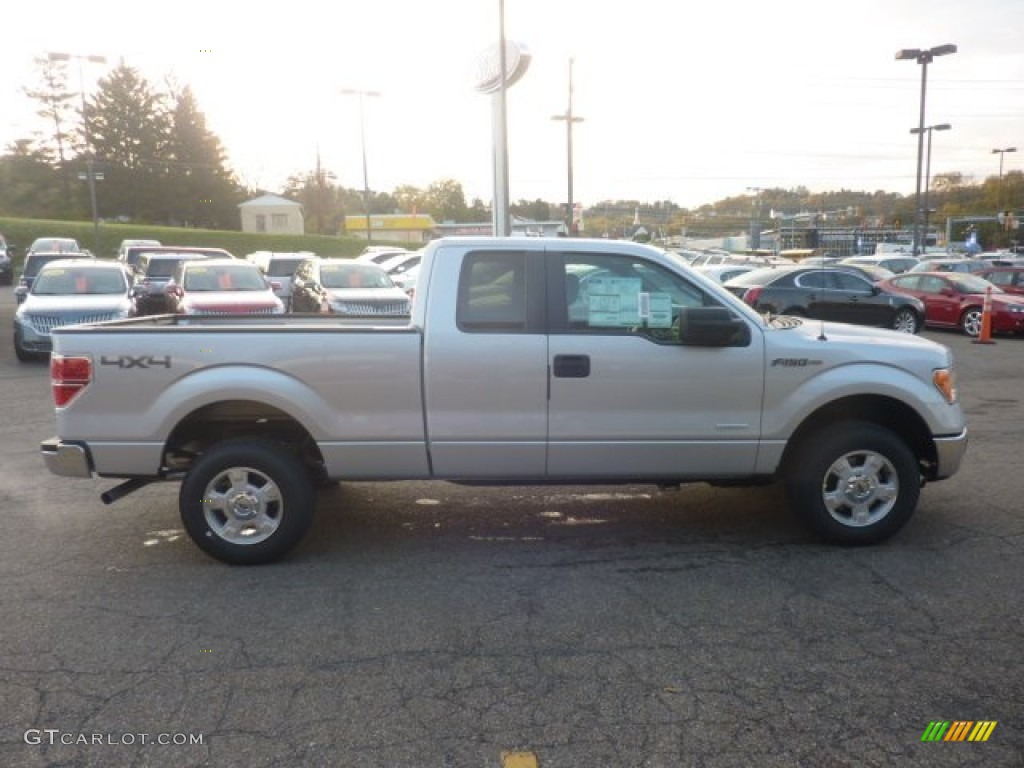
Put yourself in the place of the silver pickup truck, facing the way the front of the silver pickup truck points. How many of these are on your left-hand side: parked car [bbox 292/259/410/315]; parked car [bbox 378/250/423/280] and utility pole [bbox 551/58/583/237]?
3

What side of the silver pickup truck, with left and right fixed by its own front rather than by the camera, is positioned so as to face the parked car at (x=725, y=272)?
left

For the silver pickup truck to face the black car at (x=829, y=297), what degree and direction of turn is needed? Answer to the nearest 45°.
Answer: approximately 45° to its left

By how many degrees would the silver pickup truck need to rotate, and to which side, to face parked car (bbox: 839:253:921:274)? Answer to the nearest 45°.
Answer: approximately 45° to its left

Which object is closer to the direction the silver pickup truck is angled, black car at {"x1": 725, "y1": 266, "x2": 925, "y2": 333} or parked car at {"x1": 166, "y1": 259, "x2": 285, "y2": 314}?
the black car

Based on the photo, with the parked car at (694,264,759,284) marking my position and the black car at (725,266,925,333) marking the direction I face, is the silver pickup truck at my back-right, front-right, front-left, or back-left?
front-right

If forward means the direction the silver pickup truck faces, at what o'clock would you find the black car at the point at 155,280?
The black car is roughly at 8 o'clock from the silver pickup truck.

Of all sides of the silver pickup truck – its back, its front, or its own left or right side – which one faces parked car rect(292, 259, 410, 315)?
left

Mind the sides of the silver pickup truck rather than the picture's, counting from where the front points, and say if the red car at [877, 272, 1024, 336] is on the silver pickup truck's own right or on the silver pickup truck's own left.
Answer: on the silver pickup truck's own left

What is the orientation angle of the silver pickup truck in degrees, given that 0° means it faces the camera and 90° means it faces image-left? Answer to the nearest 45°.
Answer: approximately 270°

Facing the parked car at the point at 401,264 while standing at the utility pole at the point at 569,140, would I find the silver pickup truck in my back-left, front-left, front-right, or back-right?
front-left

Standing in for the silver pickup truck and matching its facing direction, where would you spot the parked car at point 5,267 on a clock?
The parked car is roughly at 8 o'clock from the silver pickup truck.

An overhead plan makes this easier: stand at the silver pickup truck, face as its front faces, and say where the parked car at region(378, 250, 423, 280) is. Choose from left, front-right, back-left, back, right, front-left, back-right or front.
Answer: left

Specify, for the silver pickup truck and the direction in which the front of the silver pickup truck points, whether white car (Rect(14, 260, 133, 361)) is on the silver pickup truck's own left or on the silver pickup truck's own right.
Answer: on the silver pickup truck's own left

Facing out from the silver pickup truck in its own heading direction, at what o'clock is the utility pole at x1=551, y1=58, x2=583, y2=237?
The utility pole is roughly at 9 o'clock from the silver pickup truck.
